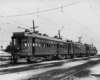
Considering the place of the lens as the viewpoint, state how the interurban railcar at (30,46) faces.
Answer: facing the viewer and to the left of the viewer
